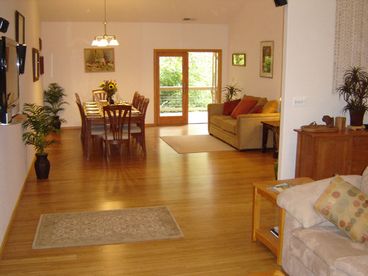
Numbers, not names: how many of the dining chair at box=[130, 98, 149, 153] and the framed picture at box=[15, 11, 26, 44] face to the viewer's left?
1

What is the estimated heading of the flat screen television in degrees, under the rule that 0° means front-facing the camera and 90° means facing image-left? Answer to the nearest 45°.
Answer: approximately 270°

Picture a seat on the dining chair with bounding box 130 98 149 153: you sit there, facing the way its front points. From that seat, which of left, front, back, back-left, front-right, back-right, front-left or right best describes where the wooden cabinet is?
back-left

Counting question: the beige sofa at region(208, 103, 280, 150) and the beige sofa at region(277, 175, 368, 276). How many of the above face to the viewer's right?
0

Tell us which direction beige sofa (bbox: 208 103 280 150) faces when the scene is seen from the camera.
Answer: facing the viewer and to the left of the viewer

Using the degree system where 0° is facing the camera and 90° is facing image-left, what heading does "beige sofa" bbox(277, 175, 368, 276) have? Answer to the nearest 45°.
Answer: approximately 45°

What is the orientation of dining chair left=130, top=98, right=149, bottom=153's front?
to the viewer's left

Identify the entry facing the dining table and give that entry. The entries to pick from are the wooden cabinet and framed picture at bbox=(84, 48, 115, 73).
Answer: the framed picture

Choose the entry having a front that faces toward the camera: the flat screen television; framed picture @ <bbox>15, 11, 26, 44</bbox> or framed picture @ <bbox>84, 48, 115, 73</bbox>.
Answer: framed picture @ <bbox>84, 48, 115, 73</bbox>

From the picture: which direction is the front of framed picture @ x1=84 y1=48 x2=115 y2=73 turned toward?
toward the camera
